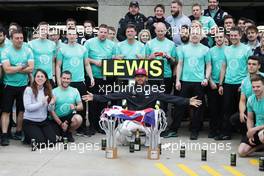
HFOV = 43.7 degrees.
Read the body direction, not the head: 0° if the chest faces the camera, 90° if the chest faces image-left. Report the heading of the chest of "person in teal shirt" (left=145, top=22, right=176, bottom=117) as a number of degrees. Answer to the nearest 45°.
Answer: approximately 0°

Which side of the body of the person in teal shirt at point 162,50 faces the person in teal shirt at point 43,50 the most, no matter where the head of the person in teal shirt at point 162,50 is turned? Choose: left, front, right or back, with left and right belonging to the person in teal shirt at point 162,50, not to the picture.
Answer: right

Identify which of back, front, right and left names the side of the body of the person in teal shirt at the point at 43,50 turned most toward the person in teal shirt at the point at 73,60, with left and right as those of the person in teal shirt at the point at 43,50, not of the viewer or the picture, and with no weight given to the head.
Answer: left

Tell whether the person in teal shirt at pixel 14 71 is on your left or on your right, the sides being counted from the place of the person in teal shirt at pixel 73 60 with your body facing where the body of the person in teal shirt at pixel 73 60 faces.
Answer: on your right

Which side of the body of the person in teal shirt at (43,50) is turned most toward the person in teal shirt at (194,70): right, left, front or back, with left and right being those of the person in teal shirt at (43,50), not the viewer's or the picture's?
left

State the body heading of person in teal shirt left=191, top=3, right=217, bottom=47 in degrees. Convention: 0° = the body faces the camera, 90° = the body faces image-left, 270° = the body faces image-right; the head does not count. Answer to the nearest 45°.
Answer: approximately 45°
